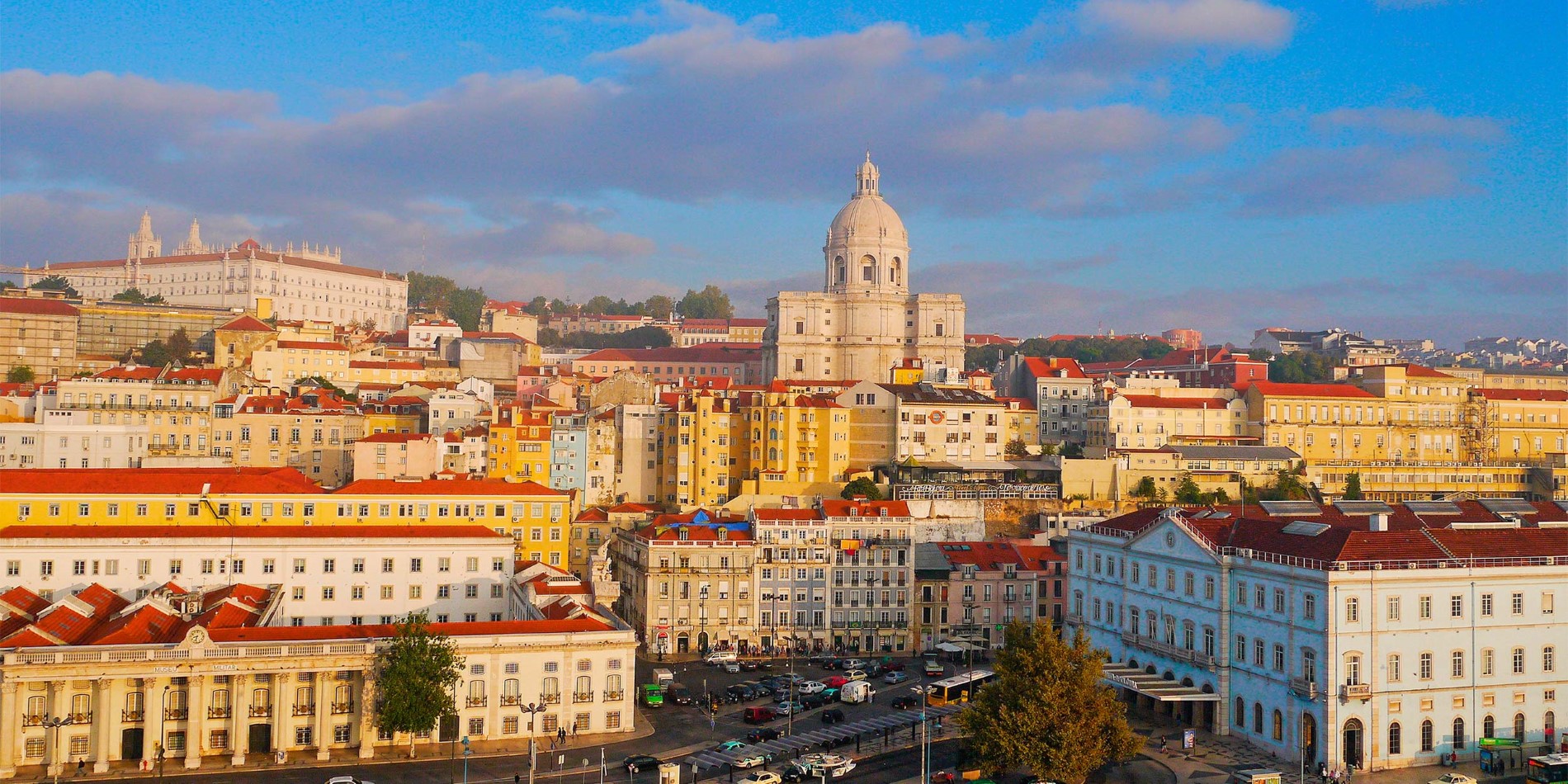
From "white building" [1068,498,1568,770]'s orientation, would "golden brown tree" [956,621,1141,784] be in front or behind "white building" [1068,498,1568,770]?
in front

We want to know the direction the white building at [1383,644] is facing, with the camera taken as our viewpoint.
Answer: facing the viewer and to the left of the viewer

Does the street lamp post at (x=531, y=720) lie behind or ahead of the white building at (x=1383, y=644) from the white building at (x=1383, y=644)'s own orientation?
ahead

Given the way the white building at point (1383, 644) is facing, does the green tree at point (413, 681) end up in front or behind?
in front
